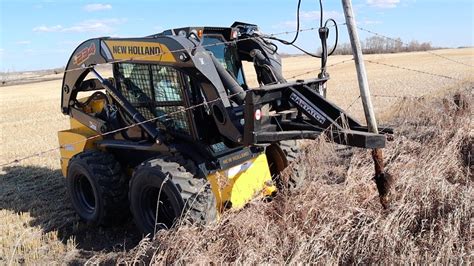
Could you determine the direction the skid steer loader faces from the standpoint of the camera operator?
facing the viewer and to the right of the viewer
